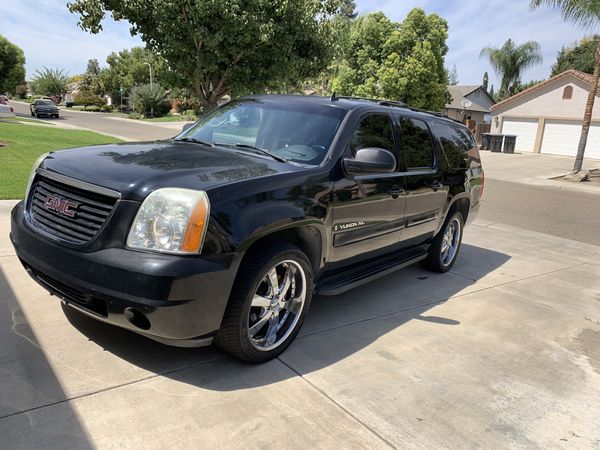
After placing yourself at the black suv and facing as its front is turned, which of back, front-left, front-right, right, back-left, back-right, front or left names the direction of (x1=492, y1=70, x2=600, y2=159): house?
back

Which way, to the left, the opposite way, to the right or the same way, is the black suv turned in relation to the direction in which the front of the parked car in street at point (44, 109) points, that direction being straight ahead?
to the right

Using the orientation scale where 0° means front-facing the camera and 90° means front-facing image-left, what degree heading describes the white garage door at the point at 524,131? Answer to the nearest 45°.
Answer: approximately 0°

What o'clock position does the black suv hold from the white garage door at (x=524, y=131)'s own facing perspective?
The black suv is roughly at 12 o'clock from the white garage door.
